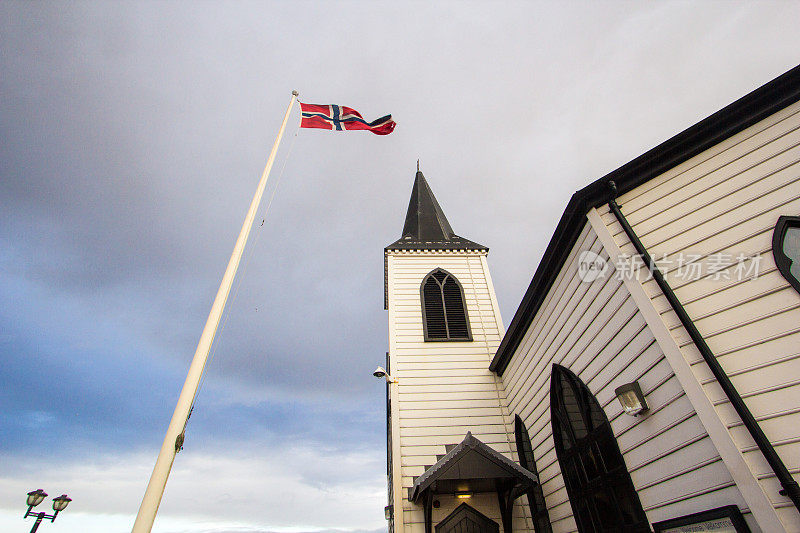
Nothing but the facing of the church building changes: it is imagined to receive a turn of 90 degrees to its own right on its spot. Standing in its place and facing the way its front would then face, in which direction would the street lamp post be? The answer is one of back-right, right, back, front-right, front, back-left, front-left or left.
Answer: front

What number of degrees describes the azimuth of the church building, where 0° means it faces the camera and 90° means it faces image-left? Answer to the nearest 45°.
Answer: approximately 0°

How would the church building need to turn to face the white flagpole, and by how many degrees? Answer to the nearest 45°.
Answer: approximately 45° to its right
